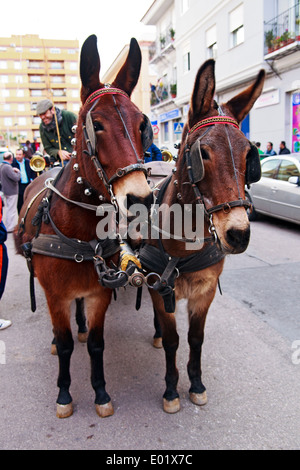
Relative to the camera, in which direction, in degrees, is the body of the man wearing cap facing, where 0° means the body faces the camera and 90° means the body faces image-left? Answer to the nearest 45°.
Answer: approximately 45°

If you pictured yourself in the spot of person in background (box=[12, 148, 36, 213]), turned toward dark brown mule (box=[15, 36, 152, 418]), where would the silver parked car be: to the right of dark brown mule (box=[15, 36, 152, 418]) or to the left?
left

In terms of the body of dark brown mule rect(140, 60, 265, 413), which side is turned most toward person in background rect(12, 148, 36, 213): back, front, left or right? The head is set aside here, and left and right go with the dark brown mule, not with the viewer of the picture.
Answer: back

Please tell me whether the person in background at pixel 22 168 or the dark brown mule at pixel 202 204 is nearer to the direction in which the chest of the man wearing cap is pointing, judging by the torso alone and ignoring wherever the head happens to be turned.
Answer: the dark brown mule

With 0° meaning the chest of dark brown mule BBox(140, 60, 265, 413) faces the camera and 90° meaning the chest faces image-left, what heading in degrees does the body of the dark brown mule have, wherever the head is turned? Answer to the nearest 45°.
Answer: approximately 315°

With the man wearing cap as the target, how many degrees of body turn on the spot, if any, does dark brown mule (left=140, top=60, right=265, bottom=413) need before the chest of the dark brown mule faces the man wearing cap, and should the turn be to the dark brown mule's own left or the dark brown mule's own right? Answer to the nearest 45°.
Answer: approximately 180°
